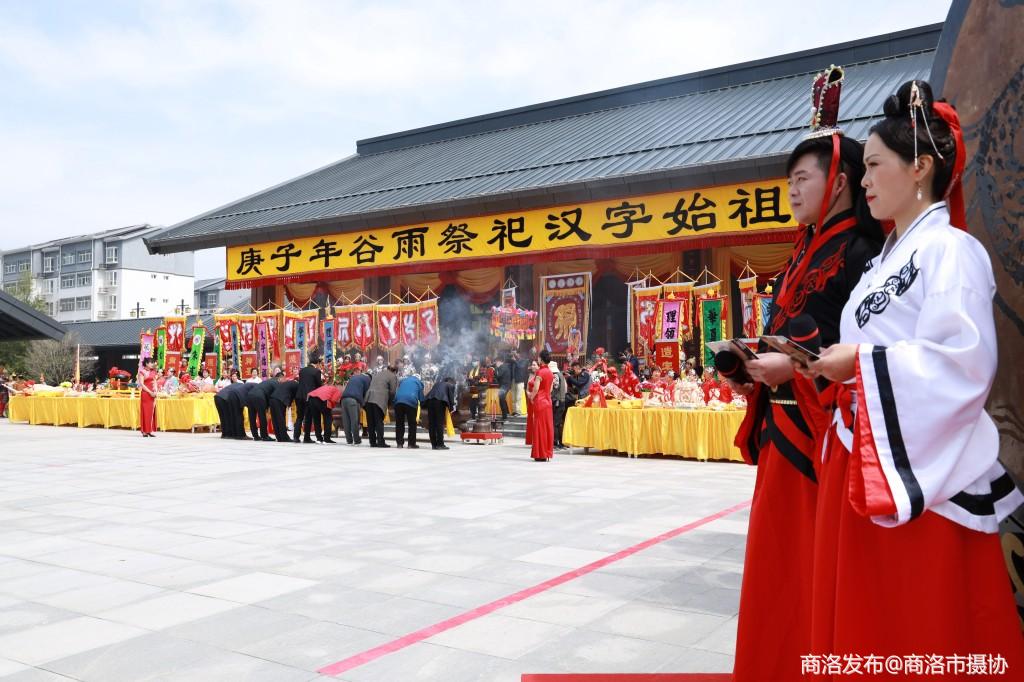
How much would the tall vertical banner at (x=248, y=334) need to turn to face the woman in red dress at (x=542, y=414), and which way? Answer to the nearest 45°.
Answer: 0° — it already faces them

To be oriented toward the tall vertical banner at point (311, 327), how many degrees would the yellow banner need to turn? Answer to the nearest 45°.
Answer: approximately 90° to its right

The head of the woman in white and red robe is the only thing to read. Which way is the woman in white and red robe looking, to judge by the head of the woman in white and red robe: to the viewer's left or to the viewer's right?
to the viewer's left

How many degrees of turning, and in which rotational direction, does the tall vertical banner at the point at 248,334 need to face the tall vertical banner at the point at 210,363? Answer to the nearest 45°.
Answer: approximately 135° to its right

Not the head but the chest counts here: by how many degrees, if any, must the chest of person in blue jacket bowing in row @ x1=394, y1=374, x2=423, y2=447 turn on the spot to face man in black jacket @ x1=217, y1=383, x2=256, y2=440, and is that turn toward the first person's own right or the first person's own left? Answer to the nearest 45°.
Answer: approximately 90° to the first person's own left

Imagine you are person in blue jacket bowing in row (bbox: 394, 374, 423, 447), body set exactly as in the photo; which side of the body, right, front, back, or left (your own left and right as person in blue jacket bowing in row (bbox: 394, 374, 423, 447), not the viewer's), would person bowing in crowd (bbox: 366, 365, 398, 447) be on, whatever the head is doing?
left

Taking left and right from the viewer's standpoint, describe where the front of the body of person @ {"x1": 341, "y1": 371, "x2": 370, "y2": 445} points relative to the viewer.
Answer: facing away from the viewer and to the right of the viewer

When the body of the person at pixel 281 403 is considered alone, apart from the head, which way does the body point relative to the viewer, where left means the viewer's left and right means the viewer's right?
facing away from the viewer and to the right of the viewer

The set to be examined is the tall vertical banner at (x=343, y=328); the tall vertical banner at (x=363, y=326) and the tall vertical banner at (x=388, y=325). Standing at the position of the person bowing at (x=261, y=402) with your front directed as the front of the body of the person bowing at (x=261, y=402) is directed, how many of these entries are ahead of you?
3

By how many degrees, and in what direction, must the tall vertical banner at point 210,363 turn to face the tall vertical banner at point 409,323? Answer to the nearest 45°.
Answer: approximately 45° to its left

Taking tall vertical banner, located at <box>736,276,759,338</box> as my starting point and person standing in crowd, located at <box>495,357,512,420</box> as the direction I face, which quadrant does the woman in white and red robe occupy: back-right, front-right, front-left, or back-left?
back-left

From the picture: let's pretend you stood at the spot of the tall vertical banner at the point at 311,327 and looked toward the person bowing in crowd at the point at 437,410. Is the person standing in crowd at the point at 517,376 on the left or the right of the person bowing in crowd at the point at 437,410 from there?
left

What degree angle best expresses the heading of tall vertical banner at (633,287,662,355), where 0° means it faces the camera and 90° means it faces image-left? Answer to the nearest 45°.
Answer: approximately 45°

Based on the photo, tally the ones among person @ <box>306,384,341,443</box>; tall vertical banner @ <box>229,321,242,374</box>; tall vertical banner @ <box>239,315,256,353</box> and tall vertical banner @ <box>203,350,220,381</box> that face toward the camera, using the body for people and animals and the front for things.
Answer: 3

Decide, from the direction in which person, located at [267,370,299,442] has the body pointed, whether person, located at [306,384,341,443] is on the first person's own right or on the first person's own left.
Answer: on the first person's own right
